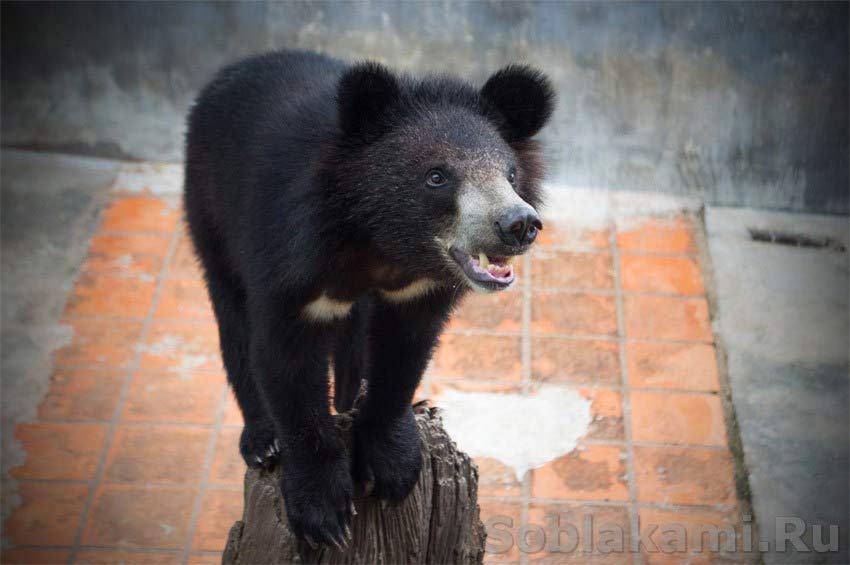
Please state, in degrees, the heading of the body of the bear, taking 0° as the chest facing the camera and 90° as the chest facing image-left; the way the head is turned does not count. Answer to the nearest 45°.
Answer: approximately 315°
